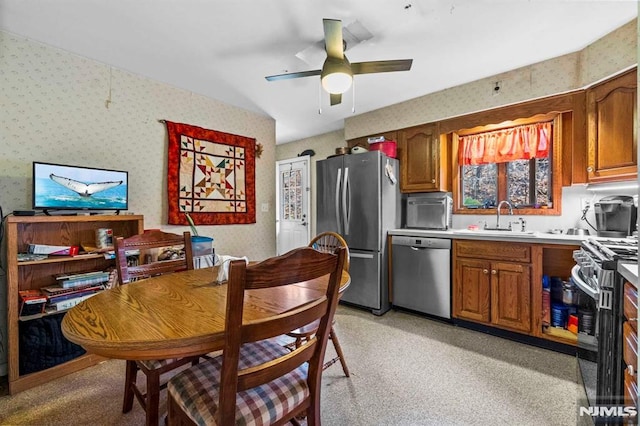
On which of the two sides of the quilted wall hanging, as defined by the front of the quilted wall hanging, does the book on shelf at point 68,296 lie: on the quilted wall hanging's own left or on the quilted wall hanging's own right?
on the quilted wall hanging's own right

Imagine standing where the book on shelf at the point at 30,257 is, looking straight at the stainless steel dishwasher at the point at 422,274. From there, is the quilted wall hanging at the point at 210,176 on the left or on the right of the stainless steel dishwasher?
left

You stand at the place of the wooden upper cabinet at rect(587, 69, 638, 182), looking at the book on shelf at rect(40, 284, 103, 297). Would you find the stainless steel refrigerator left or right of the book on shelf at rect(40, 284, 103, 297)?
right

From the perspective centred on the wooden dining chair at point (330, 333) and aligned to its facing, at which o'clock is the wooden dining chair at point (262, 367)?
the wooden dining chair at point (262, 367) is roughly at 11 o'clock from the wooden dining chair at point (330, 333).

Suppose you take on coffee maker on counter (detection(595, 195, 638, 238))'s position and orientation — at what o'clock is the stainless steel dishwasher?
The stainless steel dishwasher is roughly at 3 o'clock from the coffee maker on counter.

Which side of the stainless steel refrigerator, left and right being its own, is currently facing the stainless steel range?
left

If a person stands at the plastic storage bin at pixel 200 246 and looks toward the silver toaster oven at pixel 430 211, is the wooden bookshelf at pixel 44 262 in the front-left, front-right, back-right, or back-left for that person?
back-right
